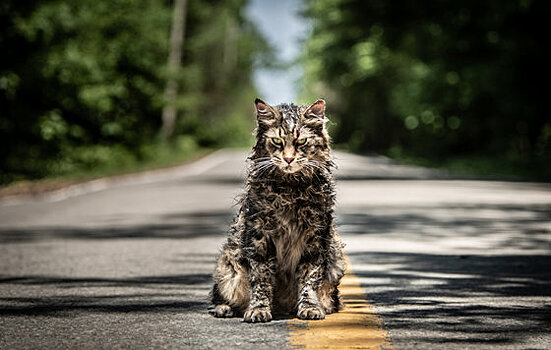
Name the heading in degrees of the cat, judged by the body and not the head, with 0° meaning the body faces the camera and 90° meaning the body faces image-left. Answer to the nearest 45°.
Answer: approximately 0°
